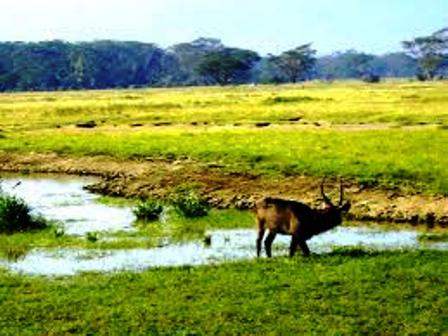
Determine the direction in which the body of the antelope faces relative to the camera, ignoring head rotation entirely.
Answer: to the viewer's right

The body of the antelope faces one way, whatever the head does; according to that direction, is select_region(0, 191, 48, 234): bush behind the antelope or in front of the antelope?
behind

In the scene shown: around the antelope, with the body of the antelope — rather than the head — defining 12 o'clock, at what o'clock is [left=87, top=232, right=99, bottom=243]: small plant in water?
The small plant in water is roughly at 7 o'clock from the antelope.
